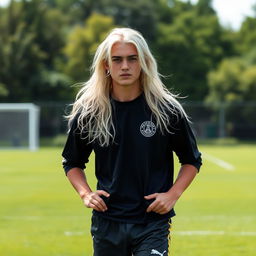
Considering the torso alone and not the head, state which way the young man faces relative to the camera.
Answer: toward the camera
